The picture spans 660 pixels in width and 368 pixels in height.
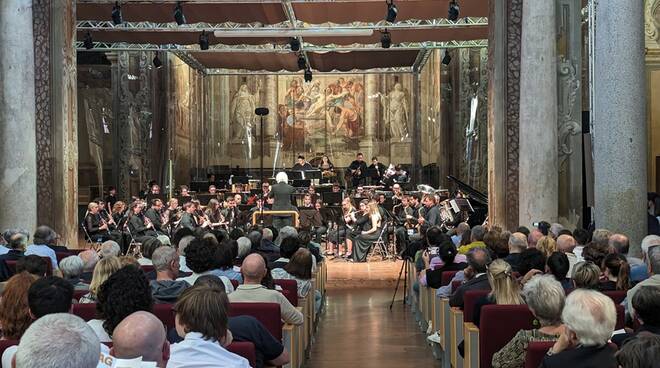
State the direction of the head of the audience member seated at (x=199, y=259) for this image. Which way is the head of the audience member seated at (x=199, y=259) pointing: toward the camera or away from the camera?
away from the camera

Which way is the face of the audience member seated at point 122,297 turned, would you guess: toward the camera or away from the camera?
away from the camera

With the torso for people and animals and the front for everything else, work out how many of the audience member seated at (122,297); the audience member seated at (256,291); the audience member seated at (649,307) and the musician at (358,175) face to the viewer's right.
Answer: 0

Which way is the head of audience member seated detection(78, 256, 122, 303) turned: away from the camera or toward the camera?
away from the camera

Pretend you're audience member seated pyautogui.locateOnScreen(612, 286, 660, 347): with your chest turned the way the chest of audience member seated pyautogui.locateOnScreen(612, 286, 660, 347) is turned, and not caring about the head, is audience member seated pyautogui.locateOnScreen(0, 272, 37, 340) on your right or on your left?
on your left

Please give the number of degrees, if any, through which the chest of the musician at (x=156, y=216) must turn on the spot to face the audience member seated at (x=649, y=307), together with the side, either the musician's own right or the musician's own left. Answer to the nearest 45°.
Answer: approximately 90° to the musician's own right

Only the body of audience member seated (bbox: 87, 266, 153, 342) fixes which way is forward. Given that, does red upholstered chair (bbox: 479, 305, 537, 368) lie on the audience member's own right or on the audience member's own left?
on the audience member's own right

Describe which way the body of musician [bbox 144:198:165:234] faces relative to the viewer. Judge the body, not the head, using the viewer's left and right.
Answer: facing to the right of the viewer

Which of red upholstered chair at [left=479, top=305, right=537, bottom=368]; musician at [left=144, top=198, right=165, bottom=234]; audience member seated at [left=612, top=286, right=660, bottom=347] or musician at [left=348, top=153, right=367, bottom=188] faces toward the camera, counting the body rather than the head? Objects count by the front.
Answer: musician at [left=348, top=153, right=367, bottom=188]

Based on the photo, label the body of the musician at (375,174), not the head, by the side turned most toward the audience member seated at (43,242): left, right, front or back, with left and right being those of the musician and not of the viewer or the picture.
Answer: front

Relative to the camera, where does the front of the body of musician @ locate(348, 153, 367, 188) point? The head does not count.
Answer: toward the camera

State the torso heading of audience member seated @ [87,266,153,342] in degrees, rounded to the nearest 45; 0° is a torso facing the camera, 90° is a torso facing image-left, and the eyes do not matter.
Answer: approximately 180°

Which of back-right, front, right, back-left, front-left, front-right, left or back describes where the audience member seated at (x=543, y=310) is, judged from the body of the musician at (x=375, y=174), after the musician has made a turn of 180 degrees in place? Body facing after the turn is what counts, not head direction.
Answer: back

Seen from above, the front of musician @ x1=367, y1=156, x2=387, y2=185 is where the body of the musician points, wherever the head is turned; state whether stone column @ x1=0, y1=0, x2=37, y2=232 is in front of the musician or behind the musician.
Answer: in front

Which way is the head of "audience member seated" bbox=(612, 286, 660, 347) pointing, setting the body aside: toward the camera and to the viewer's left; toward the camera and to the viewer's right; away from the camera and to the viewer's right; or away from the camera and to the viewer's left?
away from the camera and to the viewer's left

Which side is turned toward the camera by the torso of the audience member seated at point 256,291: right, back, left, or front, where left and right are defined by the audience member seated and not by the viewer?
back

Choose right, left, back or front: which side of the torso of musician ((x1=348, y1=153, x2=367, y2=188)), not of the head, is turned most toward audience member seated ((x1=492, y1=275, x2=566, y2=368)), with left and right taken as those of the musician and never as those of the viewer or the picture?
front

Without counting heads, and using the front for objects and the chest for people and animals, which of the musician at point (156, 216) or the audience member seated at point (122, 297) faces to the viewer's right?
the musician
